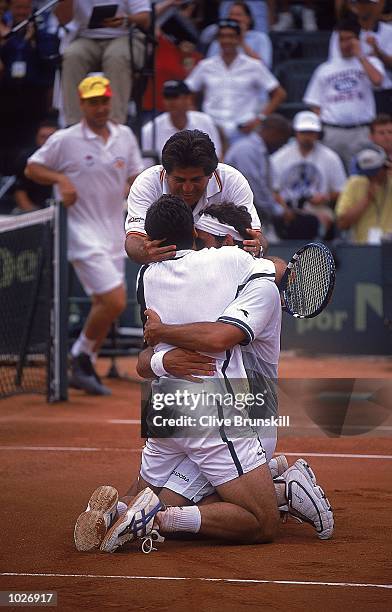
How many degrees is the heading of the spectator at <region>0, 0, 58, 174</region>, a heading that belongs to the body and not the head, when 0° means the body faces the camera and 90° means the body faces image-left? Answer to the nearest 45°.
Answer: approximately 0°

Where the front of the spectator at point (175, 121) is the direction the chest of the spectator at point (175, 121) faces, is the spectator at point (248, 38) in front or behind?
behind

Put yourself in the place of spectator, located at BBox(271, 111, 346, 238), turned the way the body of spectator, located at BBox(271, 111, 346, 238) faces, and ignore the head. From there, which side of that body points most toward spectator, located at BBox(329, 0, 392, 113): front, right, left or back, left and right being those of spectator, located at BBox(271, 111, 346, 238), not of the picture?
back

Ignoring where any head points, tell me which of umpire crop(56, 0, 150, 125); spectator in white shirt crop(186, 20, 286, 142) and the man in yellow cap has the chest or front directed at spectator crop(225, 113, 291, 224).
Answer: the spectator in white shirt

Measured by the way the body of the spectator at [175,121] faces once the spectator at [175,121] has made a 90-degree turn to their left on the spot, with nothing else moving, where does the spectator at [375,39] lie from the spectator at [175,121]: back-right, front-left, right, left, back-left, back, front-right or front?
front-left
